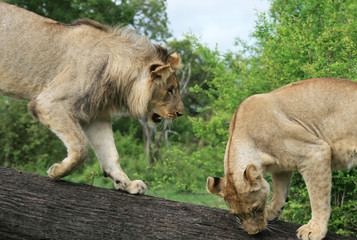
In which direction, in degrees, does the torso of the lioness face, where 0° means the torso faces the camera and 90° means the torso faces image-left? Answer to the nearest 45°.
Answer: approximately 90°

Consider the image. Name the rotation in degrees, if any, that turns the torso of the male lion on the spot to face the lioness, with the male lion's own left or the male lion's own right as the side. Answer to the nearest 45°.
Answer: approximately 45° to the male lion's own right

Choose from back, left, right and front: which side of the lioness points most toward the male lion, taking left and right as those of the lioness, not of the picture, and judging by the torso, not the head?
front

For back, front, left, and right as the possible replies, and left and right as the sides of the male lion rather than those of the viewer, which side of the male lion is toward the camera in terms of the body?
right

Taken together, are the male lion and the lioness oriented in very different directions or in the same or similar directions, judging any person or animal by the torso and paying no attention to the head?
very different directions

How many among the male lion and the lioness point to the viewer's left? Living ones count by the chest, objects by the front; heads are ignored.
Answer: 1
